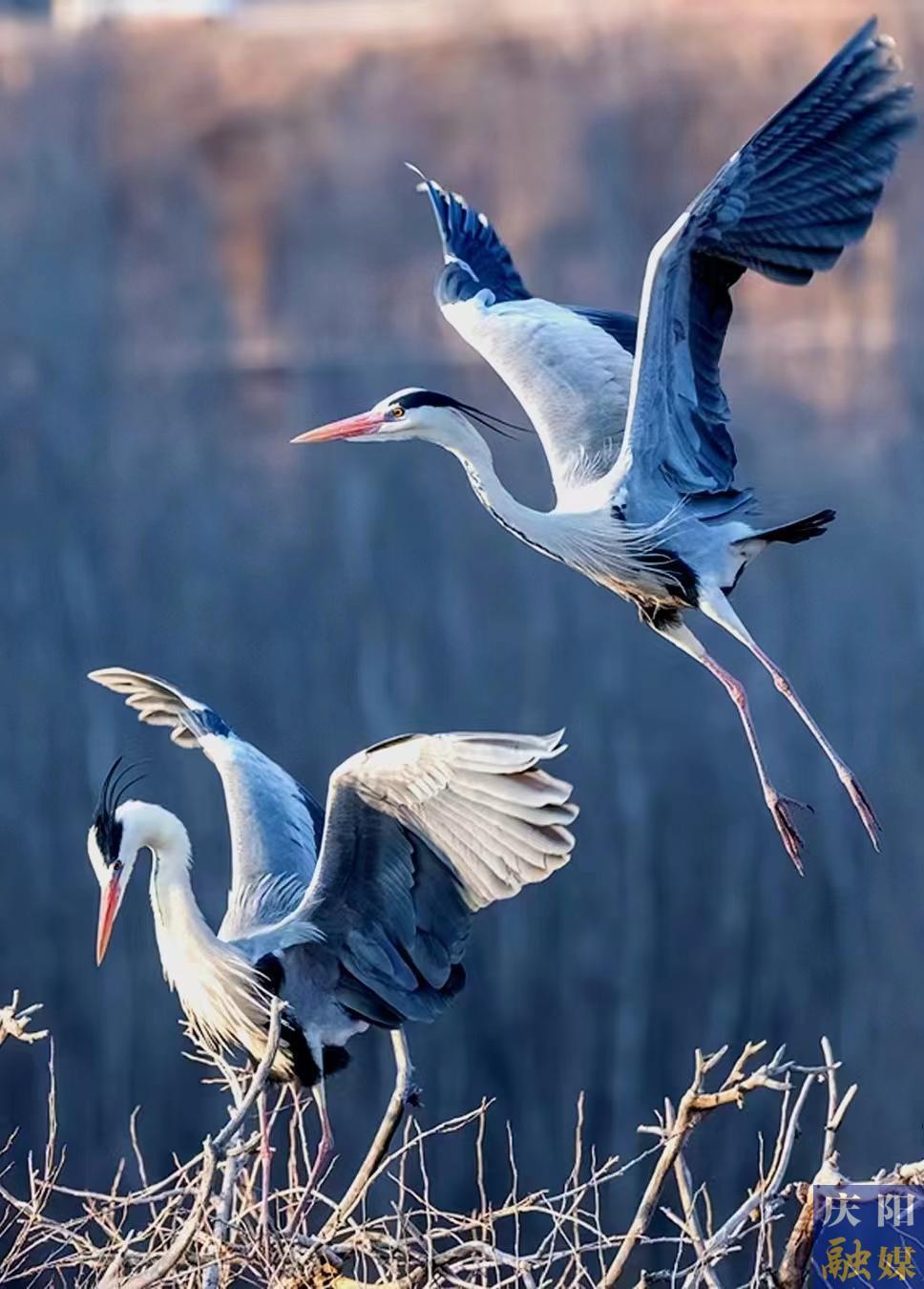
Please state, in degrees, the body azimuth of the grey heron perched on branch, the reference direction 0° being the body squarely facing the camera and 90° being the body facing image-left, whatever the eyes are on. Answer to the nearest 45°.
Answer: approximately 45°
